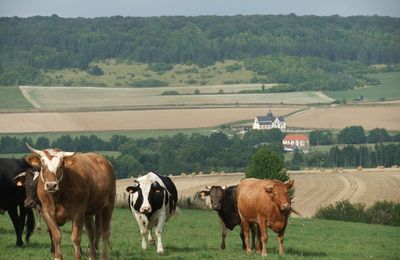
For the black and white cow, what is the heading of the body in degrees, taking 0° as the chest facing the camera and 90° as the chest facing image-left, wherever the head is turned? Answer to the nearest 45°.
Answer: approximately 0°

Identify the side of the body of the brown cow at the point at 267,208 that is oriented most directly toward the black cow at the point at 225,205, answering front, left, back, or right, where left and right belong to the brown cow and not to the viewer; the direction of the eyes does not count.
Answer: back

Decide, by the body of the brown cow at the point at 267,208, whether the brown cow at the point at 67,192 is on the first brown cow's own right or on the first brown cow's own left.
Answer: on the first brown cow's own right

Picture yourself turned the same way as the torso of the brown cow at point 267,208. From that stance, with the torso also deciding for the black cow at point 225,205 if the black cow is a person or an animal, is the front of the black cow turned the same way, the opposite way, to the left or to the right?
to the right

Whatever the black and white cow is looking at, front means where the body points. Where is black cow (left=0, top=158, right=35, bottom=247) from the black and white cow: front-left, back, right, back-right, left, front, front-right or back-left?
right

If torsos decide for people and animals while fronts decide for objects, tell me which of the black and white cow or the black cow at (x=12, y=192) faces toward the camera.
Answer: the black and white cow

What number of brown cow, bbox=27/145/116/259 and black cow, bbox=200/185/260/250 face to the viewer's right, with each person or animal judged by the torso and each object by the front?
0

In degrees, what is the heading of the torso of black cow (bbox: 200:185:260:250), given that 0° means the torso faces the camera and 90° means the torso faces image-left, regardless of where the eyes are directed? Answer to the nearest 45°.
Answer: approximately 45°

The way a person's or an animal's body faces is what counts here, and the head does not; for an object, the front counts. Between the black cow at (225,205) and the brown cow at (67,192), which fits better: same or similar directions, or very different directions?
same or similar directions

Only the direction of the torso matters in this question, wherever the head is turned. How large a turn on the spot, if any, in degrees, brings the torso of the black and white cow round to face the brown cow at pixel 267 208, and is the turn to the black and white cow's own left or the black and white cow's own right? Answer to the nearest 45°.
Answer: approximately 90° to the black and white cow's own left

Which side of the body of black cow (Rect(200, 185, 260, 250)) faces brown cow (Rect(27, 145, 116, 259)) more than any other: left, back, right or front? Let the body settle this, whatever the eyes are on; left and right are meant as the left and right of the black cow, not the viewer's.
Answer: front
